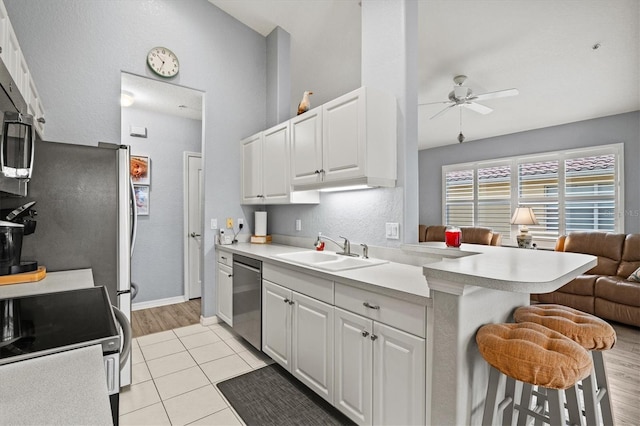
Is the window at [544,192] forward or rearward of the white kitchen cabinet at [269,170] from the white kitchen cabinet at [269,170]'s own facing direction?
rearward

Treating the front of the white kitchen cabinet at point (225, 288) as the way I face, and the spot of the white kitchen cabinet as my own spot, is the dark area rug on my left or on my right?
on my left

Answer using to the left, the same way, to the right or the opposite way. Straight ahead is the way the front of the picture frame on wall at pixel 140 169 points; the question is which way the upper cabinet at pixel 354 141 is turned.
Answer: to the right

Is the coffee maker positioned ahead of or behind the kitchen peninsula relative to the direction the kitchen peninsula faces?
ahead

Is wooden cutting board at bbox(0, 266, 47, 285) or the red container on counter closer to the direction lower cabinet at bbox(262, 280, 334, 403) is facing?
the wooden cutting board

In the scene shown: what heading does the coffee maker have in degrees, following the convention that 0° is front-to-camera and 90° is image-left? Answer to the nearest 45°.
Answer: approximately 270°

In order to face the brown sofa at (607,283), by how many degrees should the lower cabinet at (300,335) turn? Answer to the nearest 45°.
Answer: approximately 135° to its left

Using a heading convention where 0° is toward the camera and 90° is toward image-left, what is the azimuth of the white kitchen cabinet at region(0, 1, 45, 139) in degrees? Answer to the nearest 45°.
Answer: approximately 270°

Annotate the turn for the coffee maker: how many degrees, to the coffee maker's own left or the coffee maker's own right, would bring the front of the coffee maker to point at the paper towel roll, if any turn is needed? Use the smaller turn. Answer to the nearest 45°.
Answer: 0° — it already faces it

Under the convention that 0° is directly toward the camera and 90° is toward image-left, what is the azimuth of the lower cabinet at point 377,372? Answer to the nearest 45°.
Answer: approximately 45°

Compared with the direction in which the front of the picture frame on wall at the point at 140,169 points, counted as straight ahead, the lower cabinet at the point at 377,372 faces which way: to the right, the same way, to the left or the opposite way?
to the right

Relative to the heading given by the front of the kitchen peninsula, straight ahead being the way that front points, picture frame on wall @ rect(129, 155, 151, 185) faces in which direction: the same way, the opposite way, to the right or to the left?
to the left
